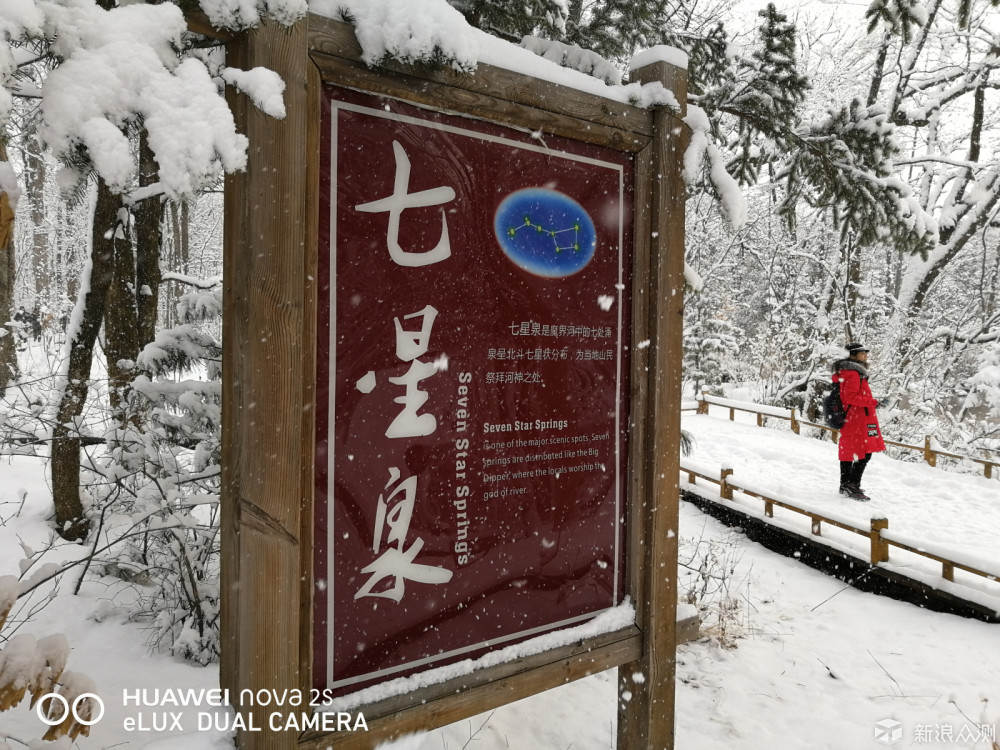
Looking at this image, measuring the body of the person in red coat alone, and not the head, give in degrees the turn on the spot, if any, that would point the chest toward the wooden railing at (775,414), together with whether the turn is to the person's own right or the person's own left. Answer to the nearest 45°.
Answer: approximately 90° to the person's own left

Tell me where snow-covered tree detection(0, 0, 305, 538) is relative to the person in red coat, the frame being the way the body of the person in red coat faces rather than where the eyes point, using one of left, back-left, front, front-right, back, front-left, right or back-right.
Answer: right

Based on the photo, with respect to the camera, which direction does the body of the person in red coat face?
to the viewer's right

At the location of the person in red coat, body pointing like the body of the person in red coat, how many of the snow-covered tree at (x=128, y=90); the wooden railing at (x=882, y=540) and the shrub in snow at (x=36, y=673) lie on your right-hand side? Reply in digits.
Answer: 3

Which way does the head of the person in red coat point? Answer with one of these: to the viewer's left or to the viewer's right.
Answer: to the viewer's right

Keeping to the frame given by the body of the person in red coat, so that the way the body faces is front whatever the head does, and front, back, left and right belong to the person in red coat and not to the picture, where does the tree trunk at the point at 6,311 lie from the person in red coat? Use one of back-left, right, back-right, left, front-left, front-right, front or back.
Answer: back-right

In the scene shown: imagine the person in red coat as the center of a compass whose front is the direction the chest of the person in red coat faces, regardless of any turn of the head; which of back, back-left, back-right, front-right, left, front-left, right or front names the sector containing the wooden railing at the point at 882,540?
right

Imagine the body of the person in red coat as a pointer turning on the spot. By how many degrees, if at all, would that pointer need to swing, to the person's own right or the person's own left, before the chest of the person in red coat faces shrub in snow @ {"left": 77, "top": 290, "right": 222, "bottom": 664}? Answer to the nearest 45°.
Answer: approximately 135° to the person's own right
